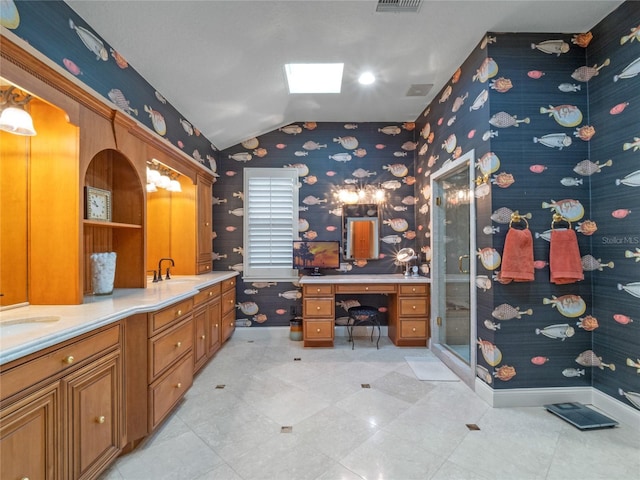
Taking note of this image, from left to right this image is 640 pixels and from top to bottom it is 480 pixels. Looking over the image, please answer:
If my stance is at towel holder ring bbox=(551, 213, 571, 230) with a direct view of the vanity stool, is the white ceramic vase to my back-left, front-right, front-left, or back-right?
front-left

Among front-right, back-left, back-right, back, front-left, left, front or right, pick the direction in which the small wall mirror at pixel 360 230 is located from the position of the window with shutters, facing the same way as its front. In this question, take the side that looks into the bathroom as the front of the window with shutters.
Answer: left

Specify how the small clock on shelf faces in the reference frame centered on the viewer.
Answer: facing the viewer and to the right of the viewer

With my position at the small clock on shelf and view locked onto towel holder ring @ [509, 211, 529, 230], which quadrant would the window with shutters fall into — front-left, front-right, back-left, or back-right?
front-left

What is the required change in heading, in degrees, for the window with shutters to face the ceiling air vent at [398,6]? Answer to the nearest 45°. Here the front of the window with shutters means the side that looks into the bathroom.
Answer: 0° — it already faces it

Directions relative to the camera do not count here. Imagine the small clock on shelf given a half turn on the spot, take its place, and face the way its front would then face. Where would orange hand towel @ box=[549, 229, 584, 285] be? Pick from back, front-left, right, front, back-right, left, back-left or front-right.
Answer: back

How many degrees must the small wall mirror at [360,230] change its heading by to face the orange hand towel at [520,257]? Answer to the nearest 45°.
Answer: approximately 45° to its left

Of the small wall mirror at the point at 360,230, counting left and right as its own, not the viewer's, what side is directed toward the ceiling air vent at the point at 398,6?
front

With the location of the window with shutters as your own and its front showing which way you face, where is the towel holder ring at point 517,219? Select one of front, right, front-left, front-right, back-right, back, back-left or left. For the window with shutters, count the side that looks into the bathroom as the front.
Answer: front-left

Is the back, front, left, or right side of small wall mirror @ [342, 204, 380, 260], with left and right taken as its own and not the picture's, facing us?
front

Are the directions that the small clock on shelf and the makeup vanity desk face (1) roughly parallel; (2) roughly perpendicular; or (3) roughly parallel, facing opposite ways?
roughly perpendicular

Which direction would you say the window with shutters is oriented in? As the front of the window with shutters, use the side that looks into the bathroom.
toward the camera

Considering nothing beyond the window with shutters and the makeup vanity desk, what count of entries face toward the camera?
2

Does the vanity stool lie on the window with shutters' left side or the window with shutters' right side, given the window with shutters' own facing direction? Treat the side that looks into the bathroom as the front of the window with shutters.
on its left

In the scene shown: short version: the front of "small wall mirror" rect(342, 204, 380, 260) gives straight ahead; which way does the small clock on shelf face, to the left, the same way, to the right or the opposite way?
to the left

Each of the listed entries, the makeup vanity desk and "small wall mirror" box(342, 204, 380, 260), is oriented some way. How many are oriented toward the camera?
2

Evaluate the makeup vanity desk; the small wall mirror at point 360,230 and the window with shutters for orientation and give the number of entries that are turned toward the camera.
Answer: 3

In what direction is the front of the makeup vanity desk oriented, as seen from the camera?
facing the viewer
